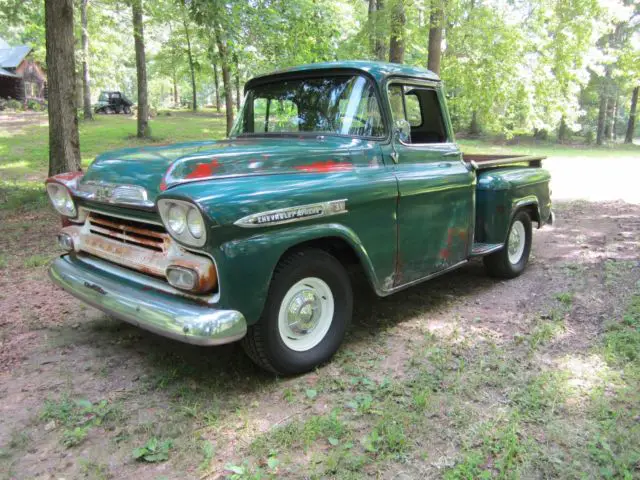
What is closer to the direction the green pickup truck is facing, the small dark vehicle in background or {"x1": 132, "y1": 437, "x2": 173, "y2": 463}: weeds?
the weeds

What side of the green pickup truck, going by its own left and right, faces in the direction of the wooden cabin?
right

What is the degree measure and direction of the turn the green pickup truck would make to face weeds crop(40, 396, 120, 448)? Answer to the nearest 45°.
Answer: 0° — it already faces it

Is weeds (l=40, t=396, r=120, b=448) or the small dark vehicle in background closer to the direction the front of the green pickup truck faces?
the weeds

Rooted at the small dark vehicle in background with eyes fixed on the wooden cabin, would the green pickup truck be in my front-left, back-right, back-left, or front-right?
back-left

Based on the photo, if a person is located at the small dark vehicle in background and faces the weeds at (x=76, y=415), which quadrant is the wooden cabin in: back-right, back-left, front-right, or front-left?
back-right

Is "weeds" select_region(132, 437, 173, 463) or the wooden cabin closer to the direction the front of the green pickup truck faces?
the weeds

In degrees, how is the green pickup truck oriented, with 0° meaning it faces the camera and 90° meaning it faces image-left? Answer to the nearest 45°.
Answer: approximately 45°

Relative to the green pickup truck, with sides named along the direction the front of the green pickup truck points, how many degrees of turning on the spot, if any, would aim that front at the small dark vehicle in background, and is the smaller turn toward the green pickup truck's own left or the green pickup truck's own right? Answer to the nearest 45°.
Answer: approximately 135° to the green pickup truck's own right

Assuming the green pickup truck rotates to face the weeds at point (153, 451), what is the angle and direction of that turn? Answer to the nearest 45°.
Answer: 0° — it already faces it
